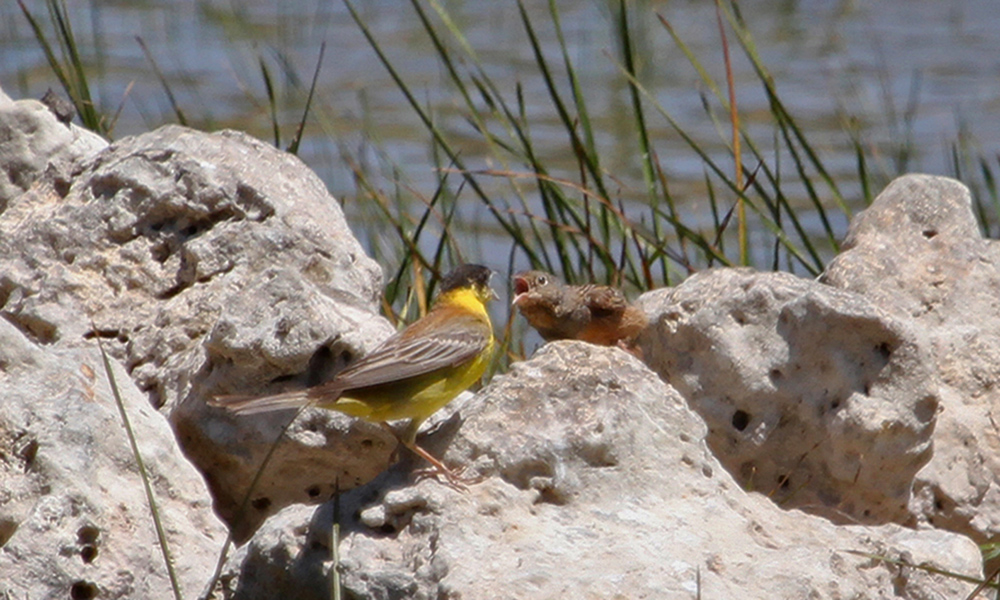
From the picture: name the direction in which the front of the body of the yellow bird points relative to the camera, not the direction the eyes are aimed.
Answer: to the viewer's right

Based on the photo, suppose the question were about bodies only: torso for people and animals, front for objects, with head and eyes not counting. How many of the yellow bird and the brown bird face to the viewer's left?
1

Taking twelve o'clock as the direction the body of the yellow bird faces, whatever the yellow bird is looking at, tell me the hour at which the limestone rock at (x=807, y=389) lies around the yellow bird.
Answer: The limestone rock is roughly at 12 o'clock from the yellow bird.

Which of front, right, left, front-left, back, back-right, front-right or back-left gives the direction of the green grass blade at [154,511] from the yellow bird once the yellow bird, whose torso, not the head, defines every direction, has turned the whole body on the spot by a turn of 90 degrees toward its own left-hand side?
back-left

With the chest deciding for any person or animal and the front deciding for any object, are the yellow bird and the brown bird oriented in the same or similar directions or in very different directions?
very different directions

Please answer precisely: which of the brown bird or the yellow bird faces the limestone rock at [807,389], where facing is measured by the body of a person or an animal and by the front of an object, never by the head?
the yellow bird

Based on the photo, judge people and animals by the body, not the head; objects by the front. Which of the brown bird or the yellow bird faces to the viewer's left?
the brown bird

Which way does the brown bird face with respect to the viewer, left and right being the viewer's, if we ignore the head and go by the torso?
facing to the left of the viewer
